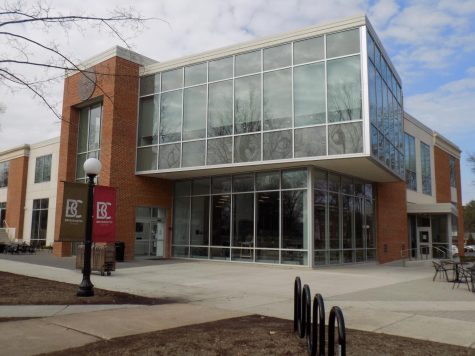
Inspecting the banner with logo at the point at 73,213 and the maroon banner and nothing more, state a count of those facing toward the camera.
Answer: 2

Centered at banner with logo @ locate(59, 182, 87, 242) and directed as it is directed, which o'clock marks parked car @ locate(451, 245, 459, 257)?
The parked car is roughly at 8 o'clock from the banner with logo.

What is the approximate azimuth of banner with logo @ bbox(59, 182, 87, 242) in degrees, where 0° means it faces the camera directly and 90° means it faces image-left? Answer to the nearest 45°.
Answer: approximately 0°

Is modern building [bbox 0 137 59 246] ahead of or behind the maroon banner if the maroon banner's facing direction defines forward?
behind

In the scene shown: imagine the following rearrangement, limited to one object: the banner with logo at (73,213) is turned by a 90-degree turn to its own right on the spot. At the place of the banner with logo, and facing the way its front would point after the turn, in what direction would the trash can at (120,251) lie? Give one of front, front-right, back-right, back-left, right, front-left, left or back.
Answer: right

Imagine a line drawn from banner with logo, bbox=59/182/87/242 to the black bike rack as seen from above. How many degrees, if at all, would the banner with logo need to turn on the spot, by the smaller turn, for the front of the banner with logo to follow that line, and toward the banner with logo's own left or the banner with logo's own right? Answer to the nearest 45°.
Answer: approximately 45° to the banner with logo's own left

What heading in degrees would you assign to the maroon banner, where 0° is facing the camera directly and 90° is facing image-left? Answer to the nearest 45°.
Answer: approximately 0°

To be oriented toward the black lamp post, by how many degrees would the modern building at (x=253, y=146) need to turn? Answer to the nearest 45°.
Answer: approximately 45° to its left

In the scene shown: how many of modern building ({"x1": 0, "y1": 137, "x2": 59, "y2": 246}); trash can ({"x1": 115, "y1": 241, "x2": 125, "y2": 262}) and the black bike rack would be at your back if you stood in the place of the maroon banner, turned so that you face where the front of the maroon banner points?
2

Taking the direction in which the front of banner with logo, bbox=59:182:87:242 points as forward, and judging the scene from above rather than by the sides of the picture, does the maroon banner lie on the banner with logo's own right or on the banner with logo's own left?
on the banner with logo's own left
